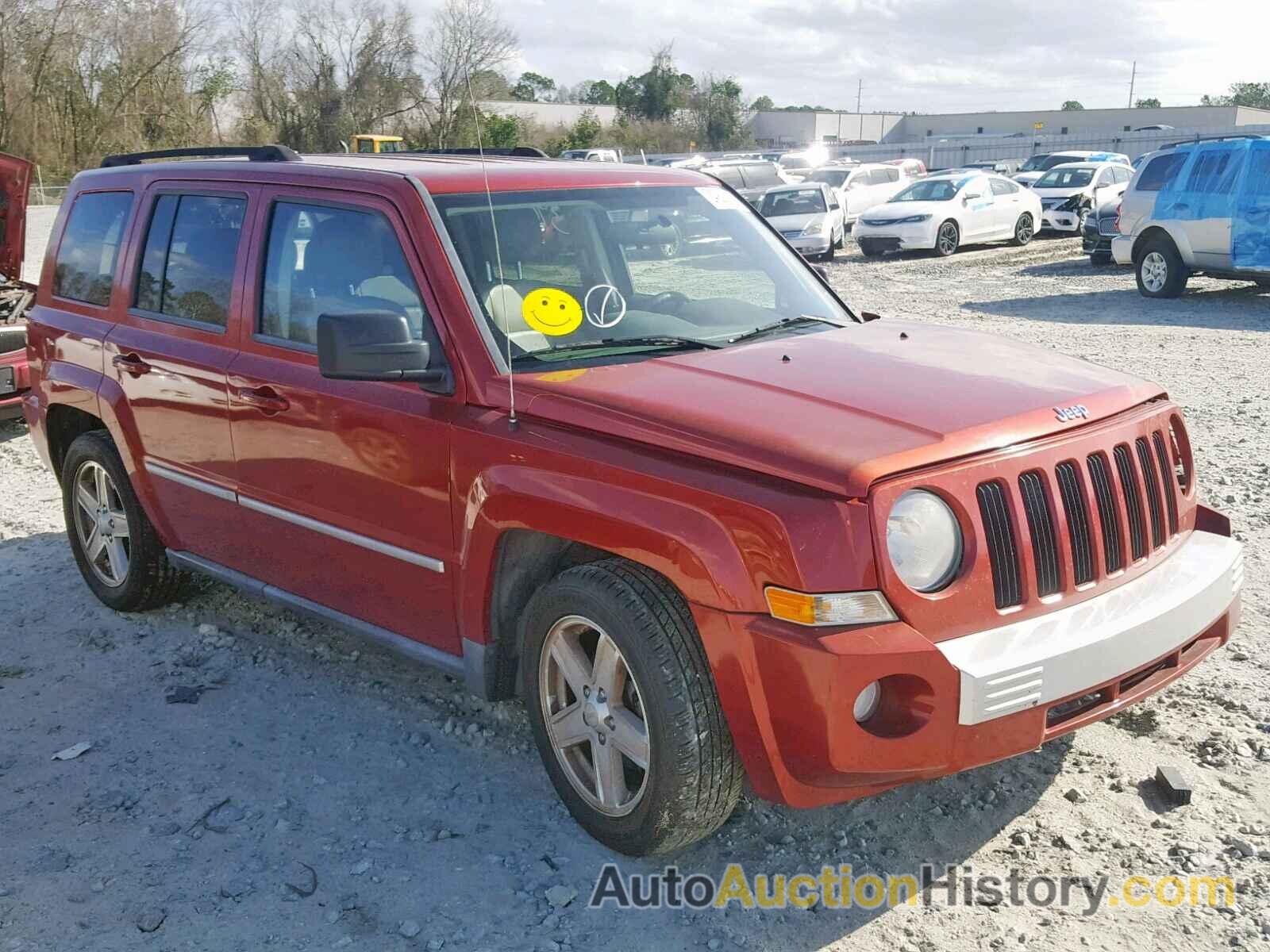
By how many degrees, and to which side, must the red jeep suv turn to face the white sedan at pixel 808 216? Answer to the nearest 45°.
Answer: approximately 135° to its left

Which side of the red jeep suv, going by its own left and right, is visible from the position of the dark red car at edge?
back

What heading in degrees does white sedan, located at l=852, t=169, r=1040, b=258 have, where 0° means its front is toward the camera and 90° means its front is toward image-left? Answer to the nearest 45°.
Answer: approximately 45°

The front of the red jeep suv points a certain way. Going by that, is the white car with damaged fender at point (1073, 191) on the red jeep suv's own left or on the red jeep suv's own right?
on the red jeep suv's own left

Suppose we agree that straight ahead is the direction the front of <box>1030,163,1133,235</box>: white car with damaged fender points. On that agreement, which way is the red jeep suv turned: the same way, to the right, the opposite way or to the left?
to the left

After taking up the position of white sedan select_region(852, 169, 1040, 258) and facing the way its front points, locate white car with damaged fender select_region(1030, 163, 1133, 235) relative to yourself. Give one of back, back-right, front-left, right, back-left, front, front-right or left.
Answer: back

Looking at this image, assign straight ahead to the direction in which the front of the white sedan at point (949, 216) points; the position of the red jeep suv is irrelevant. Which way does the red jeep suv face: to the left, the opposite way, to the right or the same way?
to the left

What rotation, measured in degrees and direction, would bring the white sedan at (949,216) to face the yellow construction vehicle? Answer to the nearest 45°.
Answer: approximately 45° to its right
